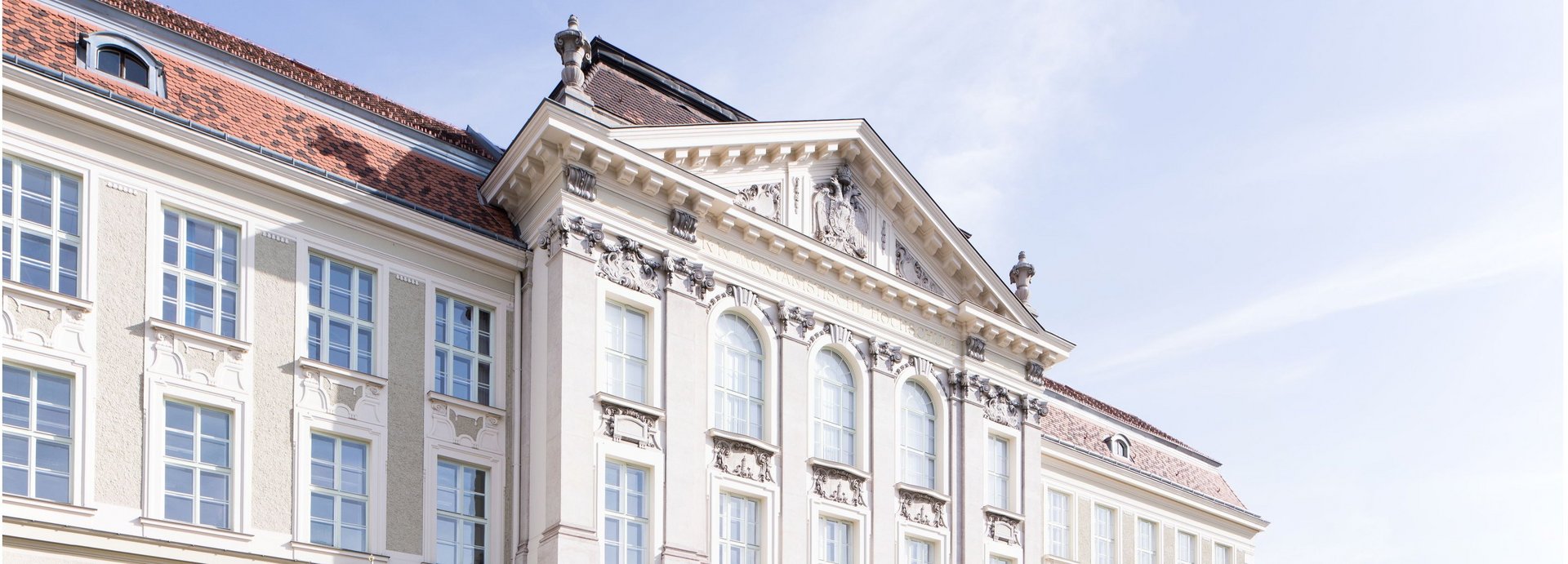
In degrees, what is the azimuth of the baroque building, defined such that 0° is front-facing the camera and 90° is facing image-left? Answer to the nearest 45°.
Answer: approximately 315°
